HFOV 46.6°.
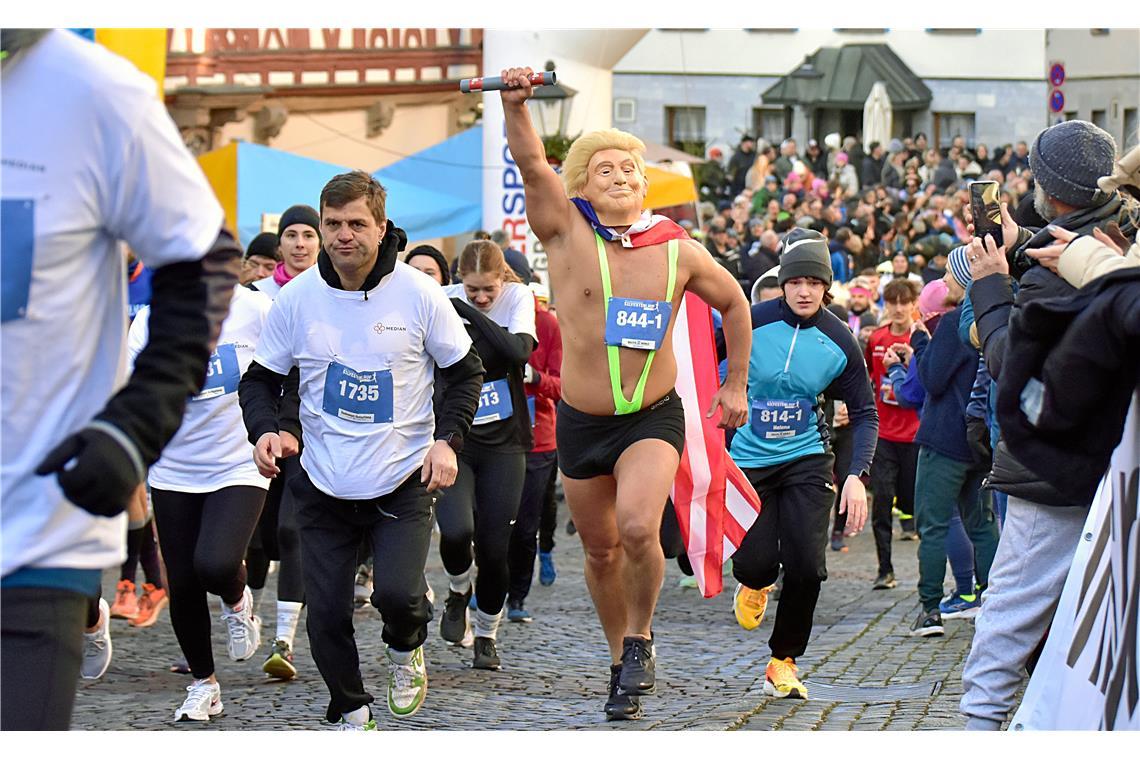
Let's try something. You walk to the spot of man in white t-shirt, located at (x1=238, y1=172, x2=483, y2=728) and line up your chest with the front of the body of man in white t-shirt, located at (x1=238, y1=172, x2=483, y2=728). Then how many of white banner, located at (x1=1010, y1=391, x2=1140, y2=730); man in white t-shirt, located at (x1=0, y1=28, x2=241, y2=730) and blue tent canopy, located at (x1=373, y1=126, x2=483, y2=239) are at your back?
1

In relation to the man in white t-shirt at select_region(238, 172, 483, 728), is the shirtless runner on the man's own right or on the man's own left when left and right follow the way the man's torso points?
on the man's own left

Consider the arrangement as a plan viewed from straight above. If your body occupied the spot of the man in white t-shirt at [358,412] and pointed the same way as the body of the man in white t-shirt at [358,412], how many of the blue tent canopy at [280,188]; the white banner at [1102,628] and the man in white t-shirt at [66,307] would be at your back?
1

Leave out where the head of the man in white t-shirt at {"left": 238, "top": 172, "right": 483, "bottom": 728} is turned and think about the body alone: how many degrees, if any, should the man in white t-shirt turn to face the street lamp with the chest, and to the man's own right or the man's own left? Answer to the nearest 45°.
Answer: approximately 180°

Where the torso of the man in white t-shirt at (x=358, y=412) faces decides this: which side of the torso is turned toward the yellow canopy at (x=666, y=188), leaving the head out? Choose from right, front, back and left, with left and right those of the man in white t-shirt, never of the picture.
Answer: back

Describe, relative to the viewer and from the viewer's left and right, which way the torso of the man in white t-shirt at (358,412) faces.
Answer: facing the viewer

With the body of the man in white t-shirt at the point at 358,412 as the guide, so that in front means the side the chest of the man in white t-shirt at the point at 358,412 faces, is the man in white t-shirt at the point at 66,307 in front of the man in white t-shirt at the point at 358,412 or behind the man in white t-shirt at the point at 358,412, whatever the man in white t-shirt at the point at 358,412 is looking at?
in front

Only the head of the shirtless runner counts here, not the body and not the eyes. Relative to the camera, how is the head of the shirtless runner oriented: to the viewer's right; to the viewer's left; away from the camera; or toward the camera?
toward the camera

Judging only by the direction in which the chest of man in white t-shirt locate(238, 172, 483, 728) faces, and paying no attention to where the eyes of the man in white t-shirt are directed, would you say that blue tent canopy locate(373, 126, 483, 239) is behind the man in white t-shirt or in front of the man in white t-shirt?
behind

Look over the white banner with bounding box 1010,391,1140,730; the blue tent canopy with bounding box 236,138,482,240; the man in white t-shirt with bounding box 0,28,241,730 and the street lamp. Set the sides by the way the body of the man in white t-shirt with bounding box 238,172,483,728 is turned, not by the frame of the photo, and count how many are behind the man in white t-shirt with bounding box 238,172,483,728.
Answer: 2

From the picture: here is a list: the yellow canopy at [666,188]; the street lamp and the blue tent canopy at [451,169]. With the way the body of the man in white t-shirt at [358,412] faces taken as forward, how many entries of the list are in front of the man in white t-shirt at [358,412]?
0

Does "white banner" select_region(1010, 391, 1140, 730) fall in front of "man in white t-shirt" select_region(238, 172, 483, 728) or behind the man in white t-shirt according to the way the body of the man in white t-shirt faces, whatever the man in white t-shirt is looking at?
in front

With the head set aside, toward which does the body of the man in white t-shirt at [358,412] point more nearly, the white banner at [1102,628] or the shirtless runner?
the white banner

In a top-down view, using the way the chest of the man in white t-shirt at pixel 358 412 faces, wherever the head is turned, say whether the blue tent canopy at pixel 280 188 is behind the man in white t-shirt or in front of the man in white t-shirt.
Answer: behind
